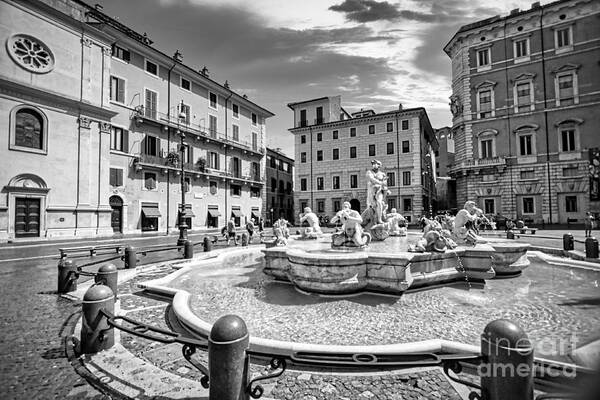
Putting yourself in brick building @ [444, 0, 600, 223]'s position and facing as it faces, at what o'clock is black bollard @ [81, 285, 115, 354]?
The black bollard is roughly at 11 o'clock from the brick building.

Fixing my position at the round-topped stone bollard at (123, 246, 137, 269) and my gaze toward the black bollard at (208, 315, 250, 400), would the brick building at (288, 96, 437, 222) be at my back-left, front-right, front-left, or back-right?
back-left

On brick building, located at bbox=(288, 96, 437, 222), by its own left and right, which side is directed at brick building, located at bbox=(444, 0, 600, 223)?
left

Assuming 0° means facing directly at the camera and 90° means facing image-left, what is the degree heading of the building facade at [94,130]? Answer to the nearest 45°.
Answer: approximately 315°
